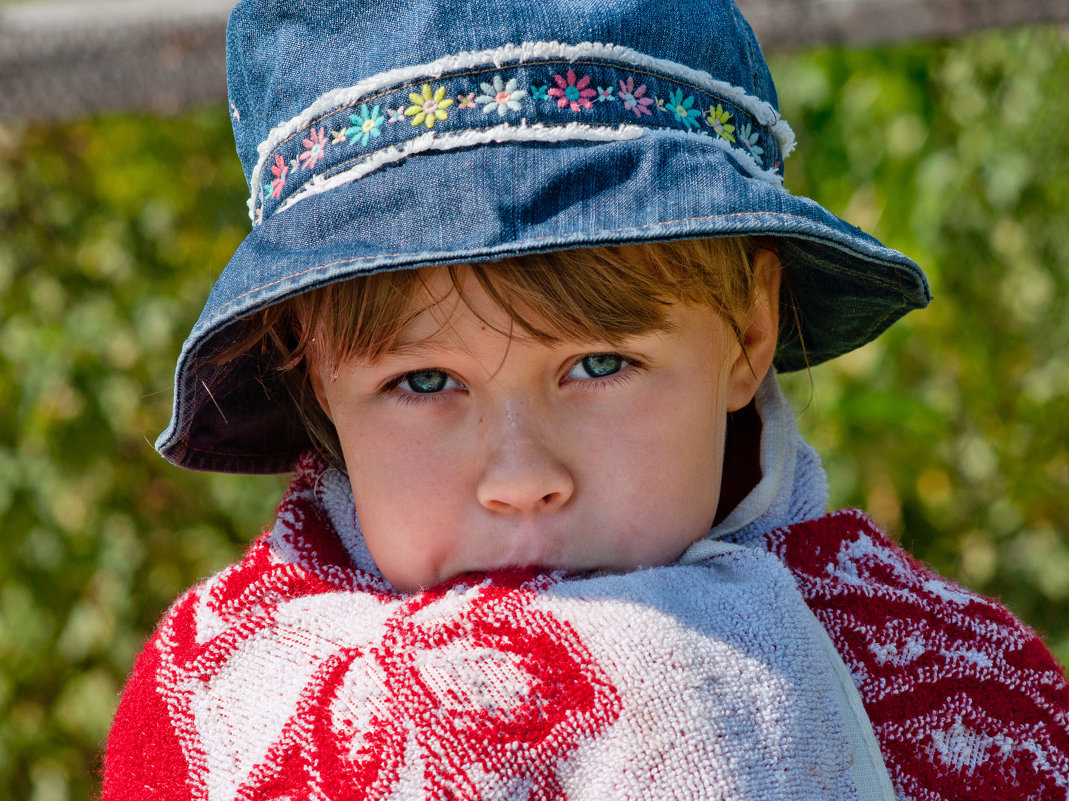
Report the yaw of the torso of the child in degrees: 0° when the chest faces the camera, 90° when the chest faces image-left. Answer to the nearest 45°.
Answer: approximately 0°

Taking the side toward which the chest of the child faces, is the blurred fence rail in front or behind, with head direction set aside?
behind
